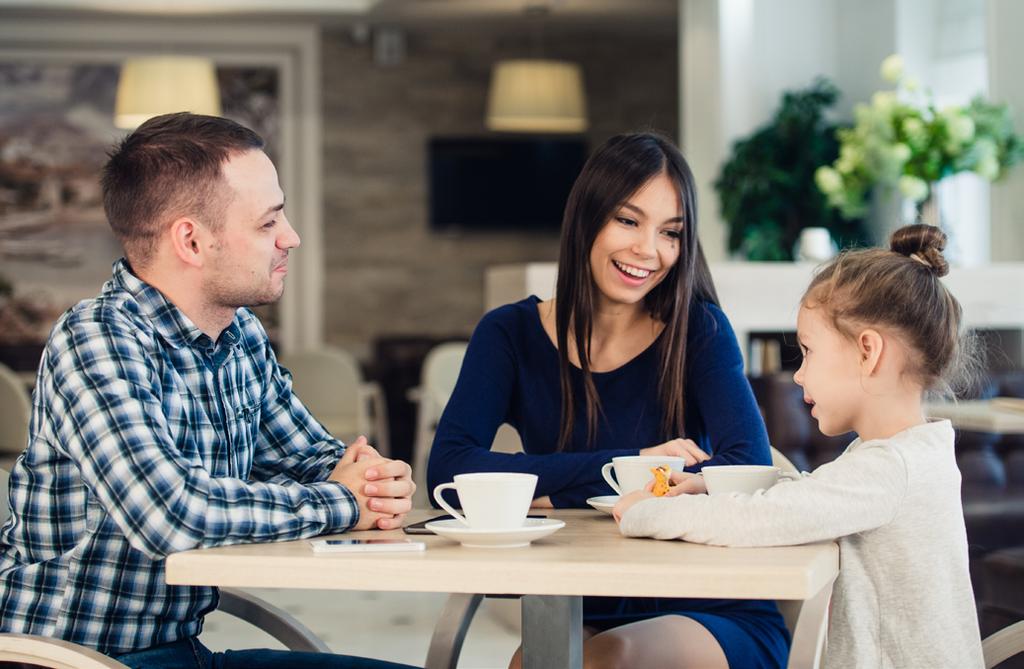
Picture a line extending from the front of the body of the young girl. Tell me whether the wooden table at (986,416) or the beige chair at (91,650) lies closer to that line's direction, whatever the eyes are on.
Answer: the beige chair

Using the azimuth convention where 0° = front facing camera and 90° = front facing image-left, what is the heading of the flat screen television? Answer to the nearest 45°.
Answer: approximately 0°

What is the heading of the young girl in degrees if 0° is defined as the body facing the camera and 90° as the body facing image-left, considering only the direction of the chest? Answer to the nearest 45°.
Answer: approximately 90°

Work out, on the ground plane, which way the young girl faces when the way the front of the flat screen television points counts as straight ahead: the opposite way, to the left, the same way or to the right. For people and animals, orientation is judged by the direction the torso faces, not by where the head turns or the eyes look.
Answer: to the right

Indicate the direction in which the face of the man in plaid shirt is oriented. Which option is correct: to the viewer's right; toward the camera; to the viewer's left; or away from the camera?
to the viewer's right

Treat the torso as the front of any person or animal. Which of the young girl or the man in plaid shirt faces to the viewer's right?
the man in plaid shirt

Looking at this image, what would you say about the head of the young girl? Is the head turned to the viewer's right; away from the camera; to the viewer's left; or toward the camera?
to the viewer's left

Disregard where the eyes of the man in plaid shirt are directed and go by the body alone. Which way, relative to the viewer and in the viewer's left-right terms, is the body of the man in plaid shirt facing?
facing to the right of the viewer
